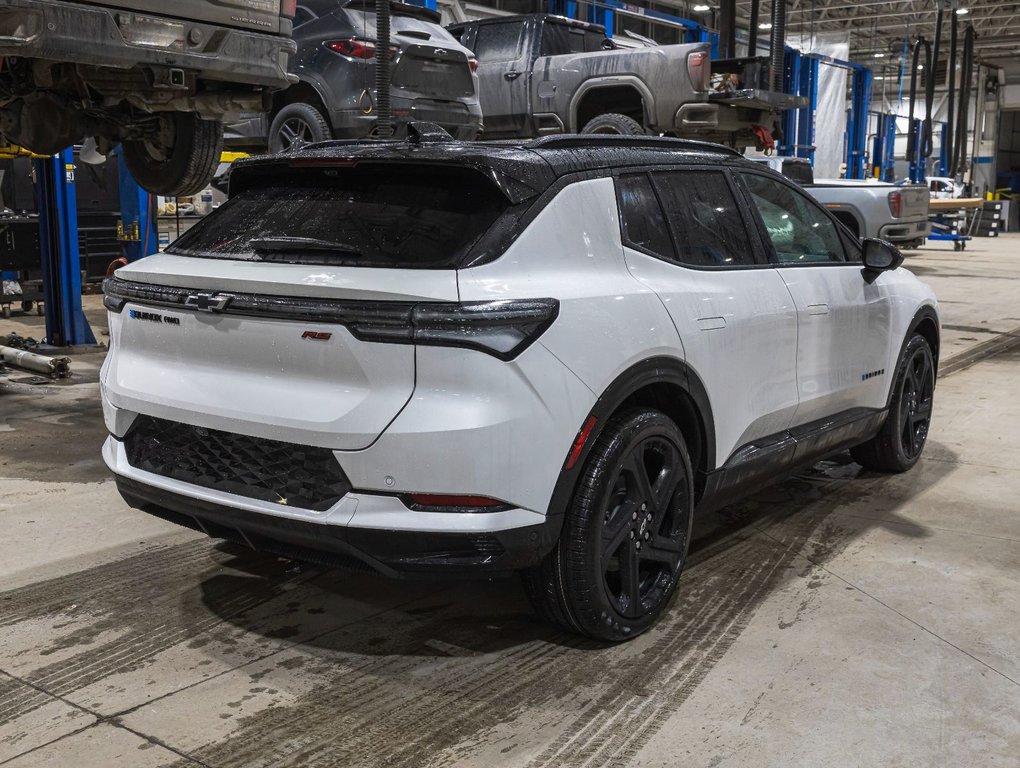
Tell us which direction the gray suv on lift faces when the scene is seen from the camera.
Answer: facing away from the viewer and to the left of the viewer

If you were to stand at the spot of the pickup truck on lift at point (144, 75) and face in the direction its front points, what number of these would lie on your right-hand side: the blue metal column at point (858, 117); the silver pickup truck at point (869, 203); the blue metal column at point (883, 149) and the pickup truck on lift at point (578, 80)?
4

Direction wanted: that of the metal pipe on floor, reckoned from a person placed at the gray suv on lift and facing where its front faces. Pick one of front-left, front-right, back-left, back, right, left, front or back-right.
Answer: left

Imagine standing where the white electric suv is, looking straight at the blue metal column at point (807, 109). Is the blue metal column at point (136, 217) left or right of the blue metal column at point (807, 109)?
left

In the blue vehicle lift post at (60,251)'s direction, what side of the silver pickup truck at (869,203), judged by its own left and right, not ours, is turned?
left

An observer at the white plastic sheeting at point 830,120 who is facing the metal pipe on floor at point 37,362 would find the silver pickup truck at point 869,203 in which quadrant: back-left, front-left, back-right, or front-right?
front-left

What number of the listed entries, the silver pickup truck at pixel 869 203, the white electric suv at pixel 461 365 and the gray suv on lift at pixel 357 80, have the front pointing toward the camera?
0

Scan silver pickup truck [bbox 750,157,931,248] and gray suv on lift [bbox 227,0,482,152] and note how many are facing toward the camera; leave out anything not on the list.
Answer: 0

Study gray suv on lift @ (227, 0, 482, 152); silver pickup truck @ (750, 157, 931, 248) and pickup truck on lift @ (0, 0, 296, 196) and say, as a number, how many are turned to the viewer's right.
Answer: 0

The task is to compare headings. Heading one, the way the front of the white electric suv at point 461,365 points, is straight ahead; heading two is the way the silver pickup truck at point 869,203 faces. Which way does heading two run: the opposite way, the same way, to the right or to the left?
to the left

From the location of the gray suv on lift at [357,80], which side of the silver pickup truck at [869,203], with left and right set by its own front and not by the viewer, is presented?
left

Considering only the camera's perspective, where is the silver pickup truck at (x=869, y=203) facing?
facing away from the viewer and to the left of the viewer

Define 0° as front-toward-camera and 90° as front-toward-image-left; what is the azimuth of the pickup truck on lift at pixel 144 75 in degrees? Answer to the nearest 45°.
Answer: approximately 135°

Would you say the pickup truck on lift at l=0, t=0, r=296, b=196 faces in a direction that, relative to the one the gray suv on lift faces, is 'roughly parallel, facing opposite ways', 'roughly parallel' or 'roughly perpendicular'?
roughly parallel
